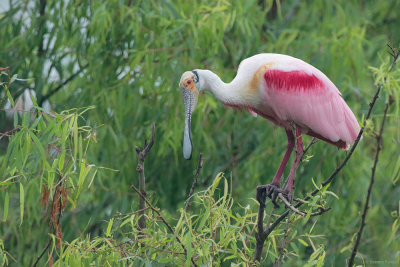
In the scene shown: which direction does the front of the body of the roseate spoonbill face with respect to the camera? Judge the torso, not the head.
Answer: to the viewer's left
